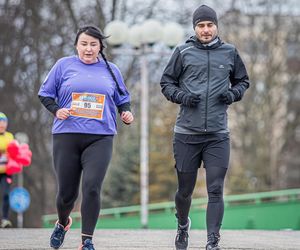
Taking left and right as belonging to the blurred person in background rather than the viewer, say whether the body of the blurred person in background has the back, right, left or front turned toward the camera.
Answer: front
